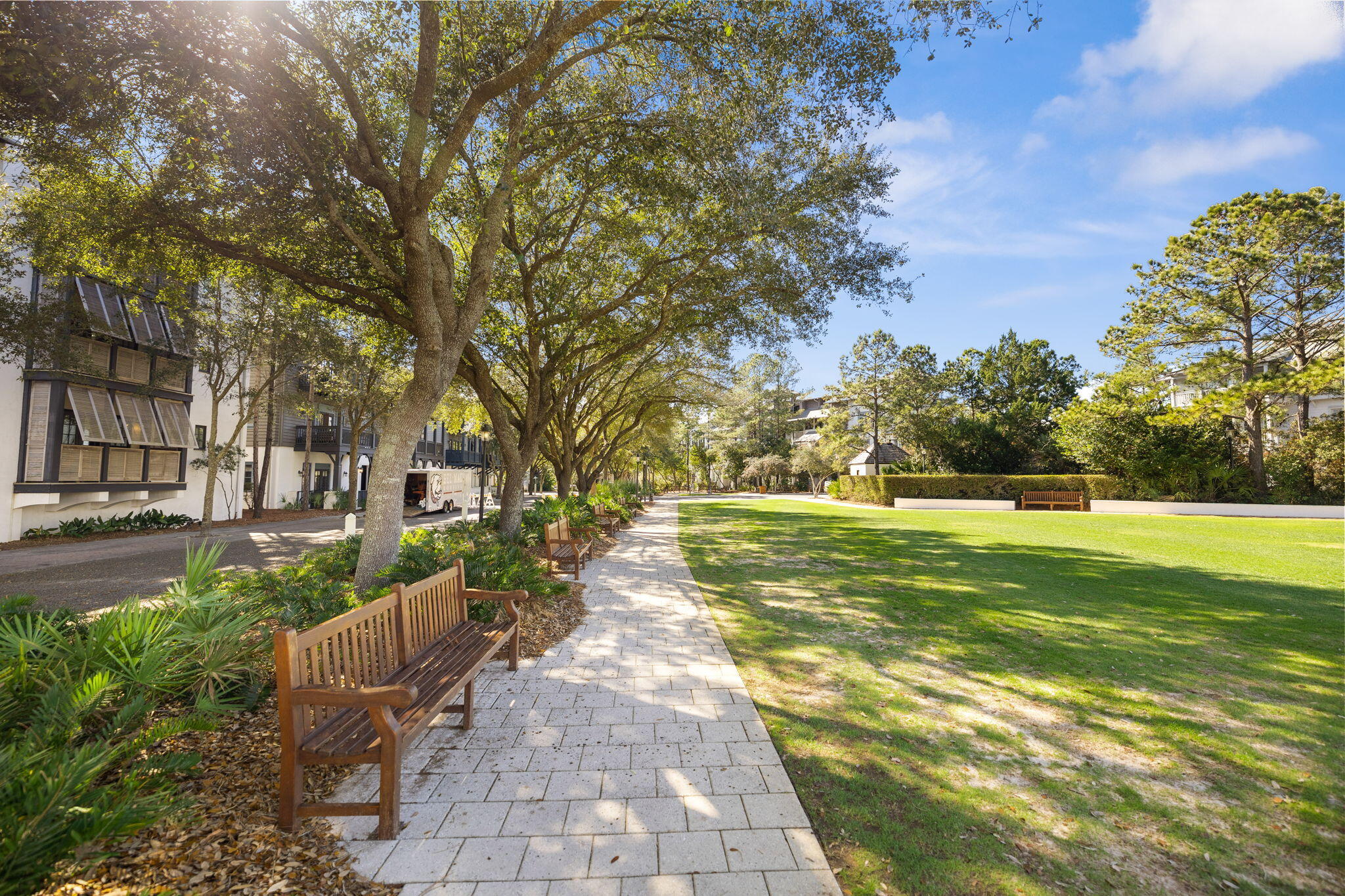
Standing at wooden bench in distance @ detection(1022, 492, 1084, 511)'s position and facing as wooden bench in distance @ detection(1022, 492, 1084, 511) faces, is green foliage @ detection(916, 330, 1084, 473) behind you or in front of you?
behind

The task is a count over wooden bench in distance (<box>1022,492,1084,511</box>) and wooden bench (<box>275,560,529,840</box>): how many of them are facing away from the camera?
0

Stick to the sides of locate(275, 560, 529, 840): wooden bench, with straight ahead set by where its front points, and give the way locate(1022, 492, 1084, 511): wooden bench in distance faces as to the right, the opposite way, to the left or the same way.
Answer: to the right

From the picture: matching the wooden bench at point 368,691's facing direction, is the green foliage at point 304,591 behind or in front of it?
behind

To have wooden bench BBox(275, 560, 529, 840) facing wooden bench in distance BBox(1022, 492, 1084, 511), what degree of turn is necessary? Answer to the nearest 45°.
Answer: approximately 90° to its left

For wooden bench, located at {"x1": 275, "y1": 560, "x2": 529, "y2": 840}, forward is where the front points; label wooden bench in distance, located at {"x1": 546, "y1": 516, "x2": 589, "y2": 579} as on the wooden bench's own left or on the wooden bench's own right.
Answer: on the wooden bench's own left

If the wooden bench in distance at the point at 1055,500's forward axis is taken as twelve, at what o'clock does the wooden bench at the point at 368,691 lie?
The wooden bench is roughly at 12 o'clock from the wooden bench in distance.

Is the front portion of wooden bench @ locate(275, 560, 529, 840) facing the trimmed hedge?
no

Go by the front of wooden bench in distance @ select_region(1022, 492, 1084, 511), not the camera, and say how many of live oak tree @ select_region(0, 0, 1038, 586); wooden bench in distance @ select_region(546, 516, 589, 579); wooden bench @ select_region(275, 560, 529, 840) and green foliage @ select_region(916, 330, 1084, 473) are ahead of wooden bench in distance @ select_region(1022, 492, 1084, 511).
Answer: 3

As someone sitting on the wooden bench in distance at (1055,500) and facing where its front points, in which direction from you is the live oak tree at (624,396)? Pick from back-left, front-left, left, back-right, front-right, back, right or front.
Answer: front-right

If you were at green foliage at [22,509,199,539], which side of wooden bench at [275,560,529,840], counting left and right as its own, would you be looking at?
back

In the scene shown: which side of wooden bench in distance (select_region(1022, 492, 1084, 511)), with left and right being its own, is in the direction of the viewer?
front

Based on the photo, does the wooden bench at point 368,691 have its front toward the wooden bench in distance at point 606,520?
no

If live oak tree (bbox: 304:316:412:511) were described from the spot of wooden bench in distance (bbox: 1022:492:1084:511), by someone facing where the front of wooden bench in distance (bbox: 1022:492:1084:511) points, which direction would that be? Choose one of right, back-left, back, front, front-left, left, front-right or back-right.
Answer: front-right

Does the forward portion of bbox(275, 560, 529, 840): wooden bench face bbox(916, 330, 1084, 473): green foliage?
no
